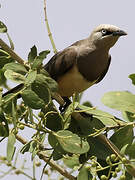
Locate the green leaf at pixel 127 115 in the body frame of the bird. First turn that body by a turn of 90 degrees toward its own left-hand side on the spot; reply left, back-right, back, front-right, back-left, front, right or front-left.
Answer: front-right

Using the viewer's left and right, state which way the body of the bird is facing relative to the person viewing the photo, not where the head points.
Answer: facing the viewer and to the right of the viewer

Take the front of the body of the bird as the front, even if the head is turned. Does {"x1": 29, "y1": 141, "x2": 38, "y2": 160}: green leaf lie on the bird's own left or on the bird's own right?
on the bird's own right

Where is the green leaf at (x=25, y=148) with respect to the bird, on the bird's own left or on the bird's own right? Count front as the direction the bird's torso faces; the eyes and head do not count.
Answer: on the bird's own right
